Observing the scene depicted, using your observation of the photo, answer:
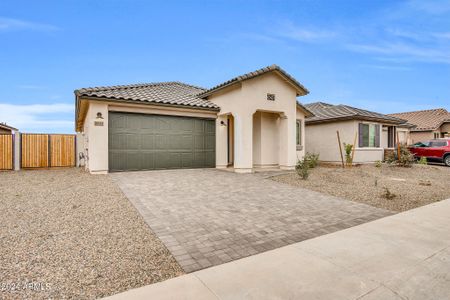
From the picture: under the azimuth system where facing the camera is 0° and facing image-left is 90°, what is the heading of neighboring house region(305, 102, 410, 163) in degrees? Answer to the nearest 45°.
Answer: approximately 315°

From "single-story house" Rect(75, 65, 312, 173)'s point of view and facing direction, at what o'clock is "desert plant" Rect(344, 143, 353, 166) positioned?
The desert plant is roughly at 10 o'clock from the single-story house.

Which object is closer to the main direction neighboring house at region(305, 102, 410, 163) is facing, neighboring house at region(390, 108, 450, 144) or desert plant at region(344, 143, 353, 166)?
the desert plant

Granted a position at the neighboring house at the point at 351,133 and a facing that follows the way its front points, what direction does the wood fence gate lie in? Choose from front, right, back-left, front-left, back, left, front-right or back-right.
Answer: right

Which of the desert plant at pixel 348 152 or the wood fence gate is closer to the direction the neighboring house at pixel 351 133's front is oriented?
the desert plant
